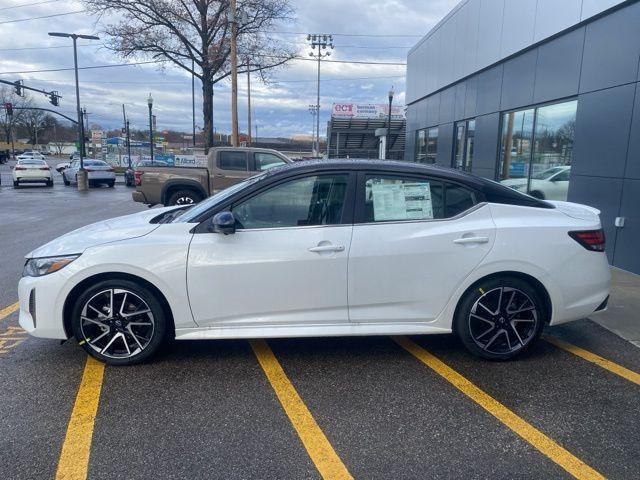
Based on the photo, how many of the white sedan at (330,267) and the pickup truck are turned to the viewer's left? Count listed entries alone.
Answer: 1

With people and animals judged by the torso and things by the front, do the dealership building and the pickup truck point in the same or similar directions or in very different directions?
very different directions

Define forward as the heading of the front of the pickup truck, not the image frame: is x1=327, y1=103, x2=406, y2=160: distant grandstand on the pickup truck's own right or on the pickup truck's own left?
on the pickup truck's own left

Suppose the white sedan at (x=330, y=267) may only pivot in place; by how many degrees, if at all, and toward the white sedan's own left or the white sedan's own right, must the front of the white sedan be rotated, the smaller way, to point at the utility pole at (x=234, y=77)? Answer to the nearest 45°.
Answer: approximately 90° to the white sedan's own right

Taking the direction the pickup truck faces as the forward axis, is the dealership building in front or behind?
in front

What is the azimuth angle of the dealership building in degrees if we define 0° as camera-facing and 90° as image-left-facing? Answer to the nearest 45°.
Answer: approximately 45°

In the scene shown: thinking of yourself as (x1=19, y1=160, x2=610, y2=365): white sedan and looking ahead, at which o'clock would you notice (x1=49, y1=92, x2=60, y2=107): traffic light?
The traffic light is roughly at 2 o'clock from the white sedan.

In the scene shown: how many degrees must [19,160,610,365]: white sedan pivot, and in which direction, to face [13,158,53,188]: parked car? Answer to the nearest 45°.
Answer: approximately 45° to its right

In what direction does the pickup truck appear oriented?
to the viewer's right

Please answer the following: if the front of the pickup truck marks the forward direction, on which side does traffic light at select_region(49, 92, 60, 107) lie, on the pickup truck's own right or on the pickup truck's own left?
on the pickup truck's own left

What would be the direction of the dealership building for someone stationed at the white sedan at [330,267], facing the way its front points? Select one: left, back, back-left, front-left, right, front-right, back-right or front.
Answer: back-right

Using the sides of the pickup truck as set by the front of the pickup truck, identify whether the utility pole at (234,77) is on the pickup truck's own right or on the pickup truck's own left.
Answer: on the pickup truck's own left

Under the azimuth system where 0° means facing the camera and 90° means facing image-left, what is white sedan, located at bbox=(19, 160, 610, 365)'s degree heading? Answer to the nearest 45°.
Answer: approximately 90°

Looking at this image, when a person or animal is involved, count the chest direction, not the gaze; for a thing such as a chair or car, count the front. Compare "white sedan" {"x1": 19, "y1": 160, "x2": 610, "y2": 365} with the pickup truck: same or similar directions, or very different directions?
very different directions
